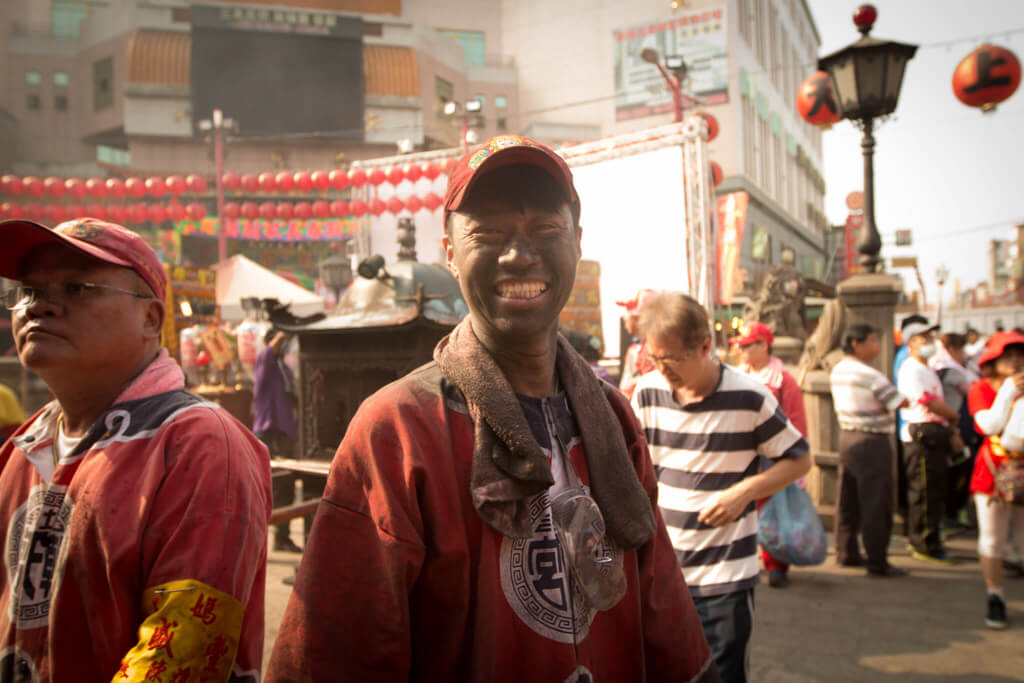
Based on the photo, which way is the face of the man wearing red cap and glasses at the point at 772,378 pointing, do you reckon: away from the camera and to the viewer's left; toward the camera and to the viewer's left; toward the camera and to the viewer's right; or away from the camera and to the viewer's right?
toward the camera and to the viewer's left

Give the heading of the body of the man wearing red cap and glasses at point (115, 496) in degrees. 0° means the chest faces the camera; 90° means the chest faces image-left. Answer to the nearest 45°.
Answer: approximately 45°

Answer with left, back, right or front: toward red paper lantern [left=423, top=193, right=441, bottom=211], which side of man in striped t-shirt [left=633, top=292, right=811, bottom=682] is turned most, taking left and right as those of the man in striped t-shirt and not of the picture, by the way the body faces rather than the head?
right

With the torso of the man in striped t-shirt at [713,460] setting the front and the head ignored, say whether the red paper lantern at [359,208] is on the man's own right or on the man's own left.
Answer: on the man's own right

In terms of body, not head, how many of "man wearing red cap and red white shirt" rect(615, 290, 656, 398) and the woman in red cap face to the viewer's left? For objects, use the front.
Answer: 1

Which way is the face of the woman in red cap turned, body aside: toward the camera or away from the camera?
toward the camera

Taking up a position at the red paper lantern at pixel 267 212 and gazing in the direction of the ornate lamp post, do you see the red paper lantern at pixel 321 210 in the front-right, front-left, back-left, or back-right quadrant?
front-left

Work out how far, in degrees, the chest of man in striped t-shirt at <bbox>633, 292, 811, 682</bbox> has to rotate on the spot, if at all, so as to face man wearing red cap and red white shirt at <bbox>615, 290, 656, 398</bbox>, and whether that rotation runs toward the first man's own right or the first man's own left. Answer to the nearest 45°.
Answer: approximately 135° to the first man's own right

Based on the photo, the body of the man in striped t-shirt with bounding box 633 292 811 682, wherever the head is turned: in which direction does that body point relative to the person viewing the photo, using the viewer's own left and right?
facing the viewer and to the left of the viewer

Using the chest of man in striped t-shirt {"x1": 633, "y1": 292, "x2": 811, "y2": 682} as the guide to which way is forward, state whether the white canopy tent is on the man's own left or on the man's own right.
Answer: on the man's own right
